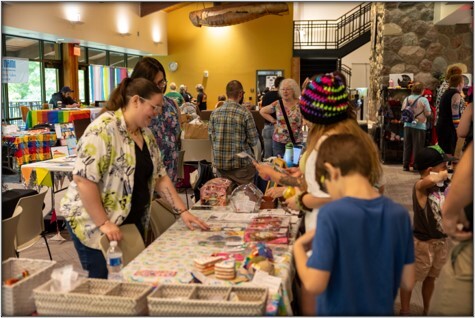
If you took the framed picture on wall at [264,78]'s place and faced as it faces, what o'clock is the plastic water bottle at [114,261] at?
The plastic water bottle is roughly at 12 o'clock from the framed picture on wall.

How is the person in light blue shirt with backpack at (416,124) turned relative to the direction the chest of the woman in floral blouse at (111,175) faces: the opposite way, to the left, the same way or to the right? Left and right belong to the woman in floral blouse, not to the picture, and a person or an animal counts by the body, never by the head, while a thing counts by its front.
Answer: to the left

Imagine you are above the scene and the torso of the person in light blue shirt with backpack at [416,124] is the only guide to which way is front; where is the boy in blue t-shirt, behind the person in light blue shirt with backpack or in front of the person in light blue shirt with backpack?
behind

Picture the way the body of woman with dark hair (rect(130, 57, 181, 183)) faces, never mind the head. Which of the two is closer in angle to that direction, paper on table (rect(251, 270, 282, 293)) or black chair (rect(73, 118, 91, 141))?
the paper on table

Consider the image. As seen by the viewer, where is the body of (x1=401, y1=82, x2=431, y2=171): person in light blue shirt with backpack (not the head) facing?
away from the camera

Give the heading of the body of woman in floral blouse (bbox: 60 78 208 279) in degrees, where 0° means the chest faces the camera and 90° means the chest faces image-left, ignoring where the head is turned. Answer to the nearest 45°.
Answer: approximately 315°

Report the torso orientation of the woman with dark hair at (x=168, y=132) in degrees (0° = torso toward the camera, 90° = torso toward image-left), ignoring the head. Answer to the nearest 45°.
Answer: approximately 270°

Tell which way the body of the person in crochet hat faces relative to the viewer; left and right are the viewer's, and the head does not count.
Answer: facing away from the viewer and to the left of the viewer

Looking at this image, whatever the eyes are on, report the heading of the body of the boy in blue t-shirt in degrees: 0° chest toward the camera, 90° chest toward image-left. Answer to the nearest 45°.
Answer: approximately 135°

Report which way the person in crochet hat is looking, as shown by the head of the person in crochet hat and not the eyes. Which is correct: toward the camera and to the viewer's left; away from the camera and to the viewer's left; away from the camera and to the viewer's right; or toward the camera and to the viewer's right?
away from the camera and to the viewer's left

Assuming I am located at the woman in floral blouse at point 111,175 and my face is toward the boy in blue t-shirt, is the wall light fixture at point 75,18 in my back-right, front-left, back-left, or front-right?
back-left

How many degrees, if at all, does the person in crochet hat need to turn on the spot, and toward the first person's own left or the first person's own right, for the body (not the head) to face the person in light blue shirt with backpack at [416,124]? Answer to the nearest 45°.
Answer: approximately 45° to the first person's own right

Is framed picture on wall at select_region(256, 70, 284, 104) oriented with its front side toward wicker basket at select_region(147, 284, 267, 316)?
yes
